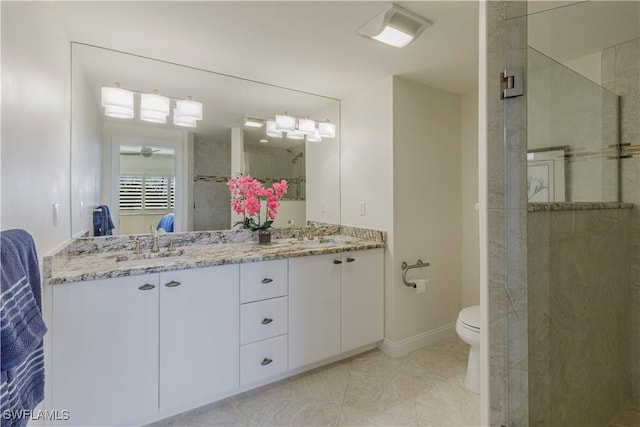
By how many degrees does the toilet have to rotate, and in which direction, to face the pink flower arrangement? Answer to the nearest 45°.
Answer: approximately 45° to its right

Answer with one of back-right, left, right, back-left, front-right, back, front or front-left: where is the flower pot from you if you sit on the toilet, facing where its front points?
front-right

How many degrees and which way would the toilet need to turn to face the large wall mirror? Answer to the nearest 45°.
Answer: approximately 45° to its right

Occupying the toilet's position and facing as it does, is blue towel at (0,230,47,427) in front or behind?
in front

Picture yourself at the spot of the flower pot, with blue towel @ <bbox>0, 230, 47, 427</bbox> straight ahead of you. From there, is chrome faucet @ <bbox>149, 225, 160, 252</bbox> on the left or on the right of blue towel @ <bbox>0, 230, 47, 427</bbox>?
right

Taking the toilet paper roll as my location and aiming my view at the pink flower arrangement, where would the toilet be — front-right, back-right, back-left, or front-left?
back-left

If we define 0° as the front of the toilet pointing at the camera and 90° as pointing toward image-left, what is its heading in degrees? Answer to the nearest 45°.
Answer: approximately 45°
